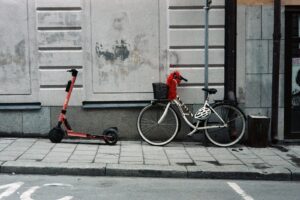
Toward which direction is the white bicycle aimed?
to the viewer's left

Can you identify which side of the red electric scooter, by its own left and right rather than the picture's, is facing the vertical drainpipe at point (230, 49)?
back

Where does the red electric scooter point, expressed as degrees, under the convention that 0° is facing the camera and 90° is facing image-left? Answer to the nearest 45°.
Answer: approximately 90°

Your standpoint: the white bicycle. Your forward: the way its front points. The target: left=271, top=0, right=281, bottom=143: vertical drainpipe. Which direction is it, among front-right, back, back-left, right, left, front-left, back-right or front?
back

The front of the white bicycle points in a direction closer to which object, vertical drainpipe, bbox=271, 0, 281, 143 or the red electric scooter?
the red electric scooter

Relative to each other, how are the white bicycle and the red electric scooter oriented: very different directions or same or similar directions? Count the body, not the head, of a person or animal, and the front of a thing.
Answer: same or similar directions

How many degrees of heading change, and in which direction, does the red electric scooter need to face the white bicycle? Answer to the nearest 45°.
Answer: approximately 180°

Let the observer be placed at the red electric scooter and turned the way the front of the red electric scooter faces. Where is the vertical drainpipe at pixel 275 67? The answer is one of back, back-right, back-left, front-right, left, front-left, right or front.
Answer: back

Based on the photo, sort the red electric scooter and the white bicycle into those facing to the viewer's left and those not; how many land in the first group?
2

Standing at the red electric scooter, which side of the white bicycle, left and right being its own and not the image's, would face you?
front
